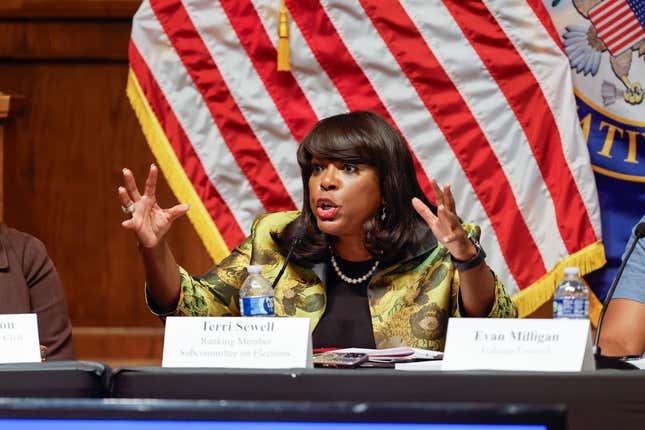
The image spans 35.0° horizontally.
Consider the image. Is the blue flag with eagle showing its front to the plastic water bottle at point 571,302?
yes

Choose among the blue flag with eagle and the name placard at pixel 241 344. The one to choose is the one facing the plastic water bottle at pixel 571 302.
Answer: the blue flag with eagle

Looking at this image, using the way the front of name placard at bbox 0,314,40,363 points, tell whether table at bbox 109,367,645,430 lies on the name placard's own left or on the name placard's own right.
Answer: on the name placard's own left

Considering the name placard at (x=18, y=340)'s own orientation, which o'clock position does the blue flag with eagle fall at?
The blue flag with eagle is roughly at 8 o'clock from the name placard.

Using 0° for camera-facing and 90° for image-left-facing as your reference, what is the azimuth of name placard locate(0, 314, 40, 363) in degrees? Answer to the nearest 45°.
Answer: approximately 0°

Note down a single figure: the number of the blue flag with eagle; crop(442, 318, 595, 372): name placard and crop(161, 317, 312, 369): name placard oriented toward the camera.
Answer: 3

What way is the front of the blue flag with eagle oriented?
toward the camera

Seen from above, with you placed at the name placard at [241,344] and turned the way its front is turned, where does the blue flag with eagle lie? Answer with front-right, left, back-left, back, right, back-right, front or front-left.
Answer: back-left

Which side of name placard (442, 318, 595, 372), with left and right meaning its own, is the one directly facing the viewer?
front

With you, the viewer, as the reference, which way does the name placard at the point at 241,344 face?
facing the viewer

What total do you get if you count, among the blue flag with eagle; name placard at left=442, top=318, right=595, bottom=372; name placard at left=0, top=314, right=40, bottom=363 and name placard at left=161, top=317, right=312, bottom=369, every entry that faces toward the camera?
4

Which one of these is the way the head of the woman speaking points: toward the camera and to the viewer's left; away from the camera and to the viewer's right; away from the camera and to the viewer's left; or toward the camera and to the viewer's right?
toward the camera and to the viewer's left

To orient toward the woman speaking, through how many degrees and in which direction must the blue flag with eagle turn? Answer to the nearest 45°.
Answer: approximately 45° to its right
